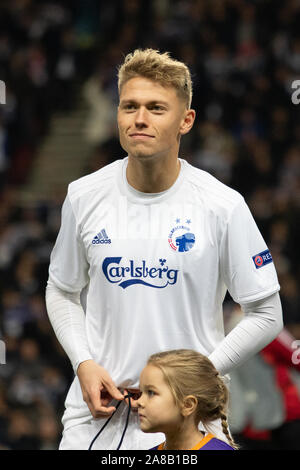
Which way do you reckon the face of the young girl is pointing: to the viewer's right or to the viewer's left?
to the viewer's left

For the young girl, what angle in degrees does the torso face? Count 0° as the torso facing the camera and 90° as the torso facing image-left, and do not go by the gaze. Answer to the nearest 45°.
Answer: approximately 90°
